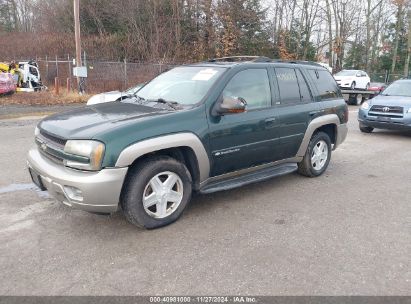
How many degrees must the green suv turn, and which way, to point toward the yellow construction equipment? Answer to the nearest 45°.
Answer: approximately 90° to its right

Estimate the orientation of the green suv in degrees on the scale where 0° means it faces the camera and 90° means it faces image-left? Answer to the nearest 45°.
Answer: approximately 45°

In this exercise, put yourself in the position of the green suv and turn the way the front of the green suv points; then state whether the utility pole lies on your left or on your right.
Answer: on your right
